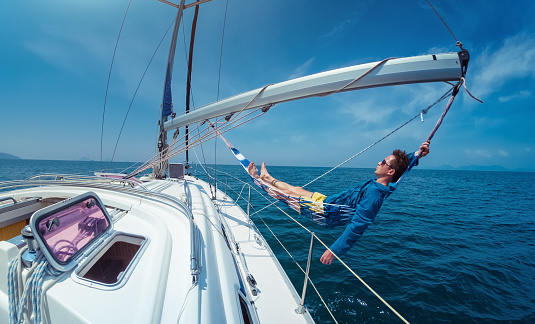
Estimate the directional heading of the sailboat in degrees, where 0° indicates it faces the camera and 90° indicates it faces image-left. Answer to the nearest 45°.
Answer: approximately 180°
